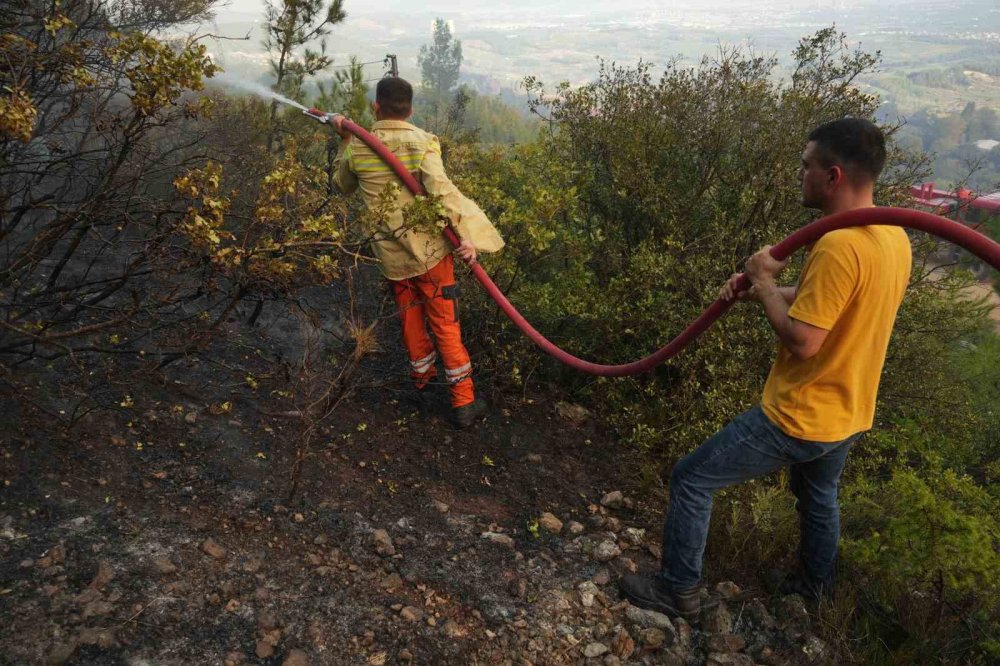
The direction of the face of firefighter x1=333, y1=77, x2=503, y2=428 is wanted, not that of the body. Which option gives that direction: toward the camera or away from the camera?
away from the camera

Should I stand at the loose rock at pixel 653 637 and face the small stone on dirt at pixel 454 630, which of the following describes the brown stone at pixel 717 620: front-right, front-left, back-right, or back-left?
back-right

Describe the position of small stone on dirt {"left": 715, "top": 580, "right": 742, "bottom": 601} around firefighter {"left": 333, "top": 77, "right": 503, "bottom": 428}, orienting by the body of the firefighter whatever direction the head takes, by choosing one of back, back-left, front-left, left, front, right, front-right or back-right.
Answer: back-right

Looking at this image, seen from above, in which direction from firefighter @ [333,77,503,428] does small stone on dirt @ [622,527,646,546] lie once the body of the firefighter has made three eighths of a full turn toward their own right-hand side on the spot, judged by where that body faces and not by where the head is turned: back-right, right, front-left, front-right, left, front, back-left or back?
front

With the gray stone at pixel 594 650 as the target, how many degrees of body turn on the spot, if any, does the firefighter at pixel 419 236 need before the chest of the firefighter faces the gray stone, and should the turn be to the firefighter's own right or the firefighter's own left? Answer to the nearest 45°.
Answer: approximately 180°

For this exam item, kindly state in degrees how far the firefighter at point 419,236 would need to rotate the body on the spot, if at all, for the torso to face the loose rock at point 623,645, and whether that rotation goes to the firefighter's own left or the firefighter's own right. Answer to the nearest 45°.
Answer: approximately 180°

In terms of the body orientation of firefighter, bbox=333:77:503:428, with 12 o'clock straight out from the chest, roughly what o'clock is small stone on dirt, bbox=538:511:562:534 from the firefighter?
The small stone on dirt is roughly at 5 o'clock from the firefighter.

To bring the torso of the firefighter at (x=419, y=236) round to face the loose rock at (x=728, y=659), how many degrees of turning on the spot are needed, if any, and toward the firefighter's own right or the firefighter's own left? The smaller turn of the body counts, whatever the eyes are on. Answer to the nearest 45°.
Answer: approximately 135° to the firefighter's own right

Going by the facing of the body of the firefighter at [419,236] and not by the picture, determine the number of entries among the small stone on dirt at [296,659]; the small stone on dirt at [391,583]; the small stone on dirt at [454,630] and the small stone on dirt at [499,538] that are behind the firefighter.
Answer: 4

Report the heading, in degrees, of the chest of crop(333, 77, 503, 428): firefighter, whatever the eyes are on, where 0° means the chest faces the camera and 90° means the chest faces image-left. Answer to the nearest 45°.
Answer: approximately 180°

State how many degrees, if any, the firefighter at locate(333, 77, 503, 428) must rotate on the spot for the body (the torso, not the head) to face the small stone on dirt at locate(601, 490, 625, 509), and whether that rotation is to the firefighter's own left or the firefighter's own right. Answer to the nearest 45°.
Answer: approximately 135° to the firefighter's own right

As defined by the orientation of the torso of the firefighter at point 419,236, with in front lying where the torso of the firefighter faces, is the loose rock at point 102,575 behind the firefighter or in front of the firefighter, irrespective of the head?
behind

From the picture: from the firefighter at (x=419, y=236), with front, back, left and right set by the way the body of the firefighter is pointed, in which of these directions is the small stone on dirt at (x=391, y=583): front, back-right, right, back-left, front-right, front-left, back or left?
back

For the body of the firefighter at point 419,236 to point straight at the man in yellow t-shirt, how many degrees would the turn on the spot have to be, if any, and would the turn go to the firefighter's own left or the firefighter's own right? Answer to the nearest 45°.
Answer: approximately 135° to the firefighter's own right

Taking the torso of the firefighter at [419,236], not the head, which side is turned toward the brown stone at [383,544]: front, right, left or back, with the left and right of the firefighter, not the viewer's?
back
